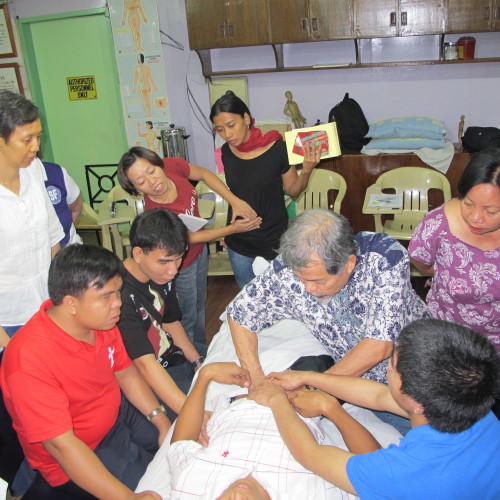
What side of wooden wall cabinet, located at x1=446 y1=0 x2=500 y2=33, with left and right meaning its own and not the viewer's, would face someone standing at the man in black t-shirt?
front

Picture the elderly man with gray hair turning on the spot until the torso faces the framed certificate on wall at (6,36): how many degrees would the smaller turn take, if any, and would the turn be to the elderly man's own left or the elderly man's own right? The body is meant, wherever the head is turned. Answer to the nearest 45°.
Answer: approximately 90° to the elderly man's own right

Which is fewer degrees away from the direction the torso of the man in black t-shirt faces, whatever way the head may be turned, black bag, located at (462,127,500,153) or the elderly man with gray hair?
the elderly man with gray hair

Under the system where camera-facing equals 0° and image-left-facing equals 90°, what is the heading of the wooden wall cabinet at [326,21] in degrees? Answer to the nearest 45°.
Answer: approximately 0°

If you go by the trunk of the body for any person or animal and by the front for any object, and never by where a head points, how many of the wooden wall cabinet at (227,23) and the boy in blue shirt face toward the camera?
1

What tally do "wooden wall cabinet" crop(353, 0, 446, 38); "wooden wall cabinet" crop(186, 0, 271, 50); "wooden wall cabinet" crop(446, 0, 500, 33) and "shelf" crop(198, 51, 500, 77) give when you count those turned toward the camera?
4

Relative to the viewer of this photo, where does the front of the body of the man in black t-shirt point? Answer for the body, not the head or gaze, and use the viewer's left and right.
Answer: facing the viewer and to the right of the viewer

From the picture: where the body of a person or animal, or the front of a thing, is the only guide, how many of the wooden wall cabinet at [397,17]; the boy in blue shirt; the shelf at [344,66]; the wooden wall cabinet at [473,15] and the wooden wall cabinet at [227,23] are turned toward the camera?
4

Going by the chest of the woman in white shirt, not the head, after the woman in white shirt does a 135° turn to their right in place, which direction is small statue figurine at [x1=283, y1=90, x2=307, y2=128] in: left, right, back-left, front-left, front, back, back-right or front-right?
back-right

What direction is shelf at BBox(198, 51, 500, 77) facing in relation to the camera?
toward the camera

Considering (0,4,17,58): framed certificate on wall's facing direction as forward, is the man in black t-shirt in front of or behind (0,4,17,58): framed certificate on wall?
in front

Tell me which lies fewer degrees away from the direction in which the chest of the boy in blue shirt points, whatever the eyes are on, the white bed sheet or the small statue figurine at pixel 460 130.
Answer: the white bed sheet

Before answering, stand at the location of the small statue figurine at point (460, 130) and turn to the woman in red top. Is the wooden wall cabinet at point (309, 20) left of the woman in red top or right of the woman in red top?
right

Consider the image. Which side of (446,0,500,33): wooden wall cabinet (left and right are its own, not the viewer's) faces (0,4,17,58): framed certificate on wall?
right
